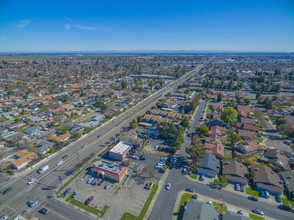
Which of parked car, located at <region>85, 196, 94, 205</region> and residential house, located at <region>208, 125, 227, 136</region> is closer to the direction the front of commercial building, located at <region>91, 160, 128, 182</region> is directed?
the parked car

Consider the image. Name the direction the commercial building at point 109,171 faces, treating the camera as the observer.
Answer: facing the viewer and to the left of the viewer

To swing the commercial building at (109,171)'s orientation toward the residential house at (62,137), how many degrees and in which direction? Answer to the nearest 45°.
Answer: approximately 90° to its right

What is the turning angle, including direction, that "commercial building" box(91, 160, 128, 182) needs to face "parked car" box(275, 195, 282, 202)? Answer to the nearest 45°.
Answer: approximately 90° to its left

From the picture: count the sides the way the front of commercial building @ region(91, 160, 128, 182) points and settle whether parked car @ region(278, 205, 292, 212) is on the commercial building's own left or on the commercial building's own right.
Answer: on the commercial building's own left

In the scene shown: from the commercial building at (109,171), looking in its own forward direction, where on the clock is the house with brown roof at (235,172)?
The house with brown roof is roughly at 8 o'clock from the commercial building.

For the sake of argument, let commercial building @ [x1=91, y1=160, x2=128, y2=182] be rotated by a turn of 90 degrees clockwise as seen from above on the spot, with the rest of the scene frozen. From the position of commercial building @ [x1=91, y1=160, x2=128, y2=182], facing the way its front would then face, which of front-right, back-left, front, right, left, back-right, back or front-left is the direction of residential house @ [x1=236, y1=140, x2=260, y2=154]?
back-right

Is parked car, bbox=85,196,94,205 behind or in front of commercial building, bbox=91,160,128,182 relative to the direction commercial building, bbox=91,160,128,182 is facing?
in front

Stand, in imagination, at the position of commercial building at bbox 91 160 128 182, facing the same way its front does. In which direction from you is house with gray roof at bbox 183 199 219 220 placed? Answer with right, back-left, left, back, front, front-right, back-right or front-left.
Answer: left

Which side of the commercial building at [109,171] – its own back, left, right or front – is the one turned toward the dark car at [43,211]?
front

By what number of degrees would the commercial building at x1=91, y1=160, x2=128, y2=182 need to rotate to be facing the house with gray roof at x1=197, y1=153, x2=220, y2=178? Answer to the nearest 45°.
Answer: approximately 135° to its left

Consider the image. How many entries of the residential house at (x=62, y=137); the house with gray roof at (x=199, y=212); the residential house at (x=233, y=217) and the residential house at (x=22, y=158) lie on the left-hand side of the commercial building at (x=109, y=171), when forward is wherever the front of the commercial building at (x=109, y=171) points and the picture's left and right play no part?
2

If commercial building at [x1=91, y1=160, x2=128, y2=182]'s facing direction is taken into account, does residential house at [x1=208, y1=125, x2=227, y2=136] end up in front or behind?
behind

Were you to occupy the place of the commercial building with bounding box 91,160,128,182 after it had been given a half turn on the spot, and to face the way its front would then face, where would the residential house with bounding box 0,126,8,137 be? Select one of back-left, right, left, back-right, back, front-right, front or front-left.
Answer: left

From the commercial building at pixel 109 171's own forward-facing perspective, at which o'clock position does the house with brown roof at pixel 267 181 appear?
The house with brown roof is roughly at 8 o'clock from the commercial building.
